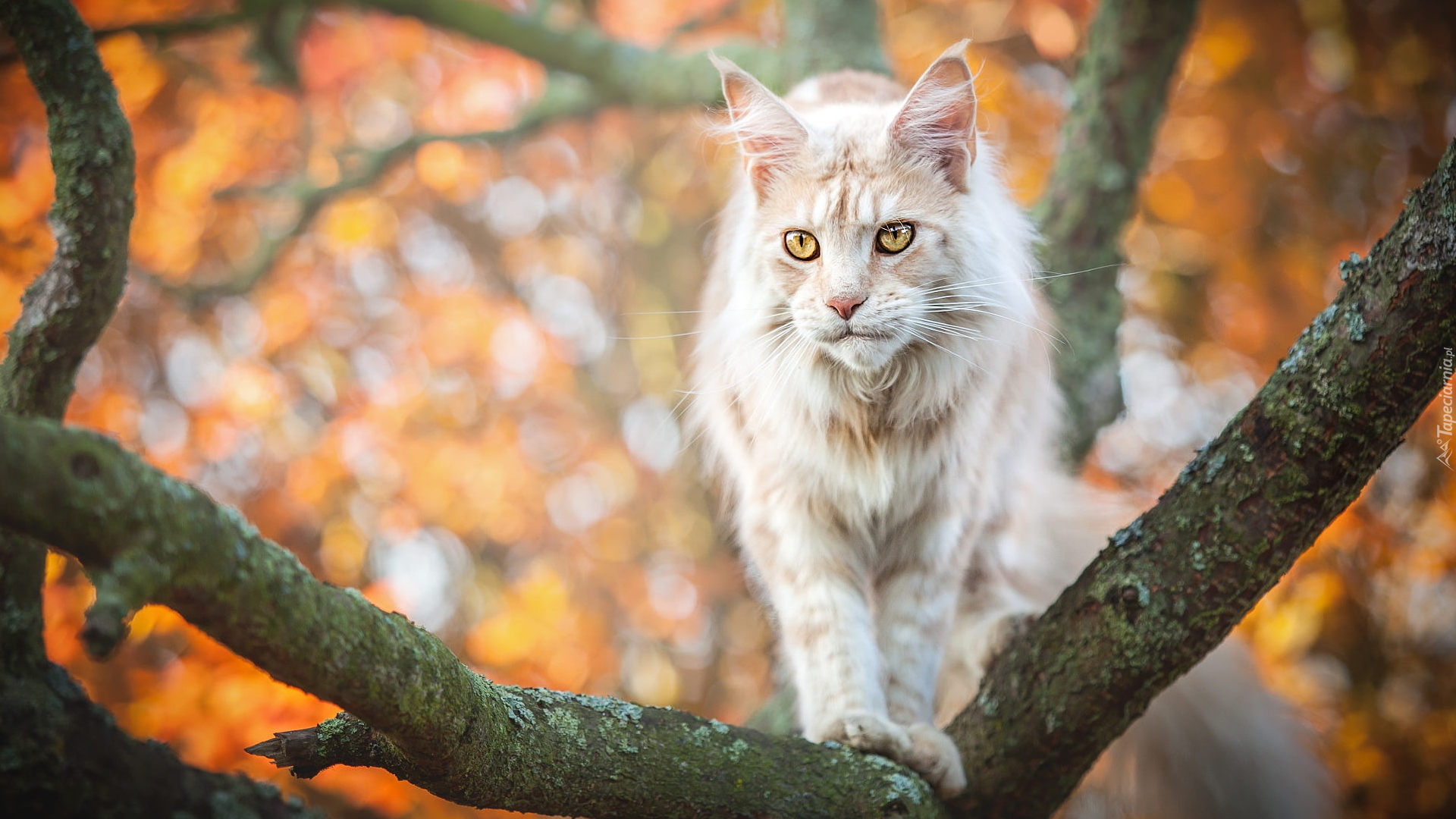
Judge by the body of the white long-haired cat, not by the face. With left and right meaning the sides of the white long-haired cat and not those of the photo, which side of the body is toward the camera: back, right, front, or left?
front

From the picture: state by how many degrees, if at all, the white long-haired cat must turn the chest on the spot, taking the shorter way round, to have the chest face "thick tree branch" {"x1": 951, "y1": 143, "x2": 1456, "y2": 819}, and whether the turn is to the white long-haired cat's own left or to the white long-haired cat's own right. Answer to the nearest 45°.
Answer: approximately 45° to the white long-haired cat's own left

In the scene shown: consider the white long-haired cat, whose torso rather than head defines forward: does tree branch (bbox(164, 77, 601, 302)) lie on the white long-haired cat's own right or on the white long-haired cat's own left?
on the white long-haired cat's own right

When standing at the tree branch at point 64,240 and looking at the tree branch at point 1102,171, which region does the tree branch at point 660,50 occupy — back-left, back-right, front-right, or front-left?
front-left
